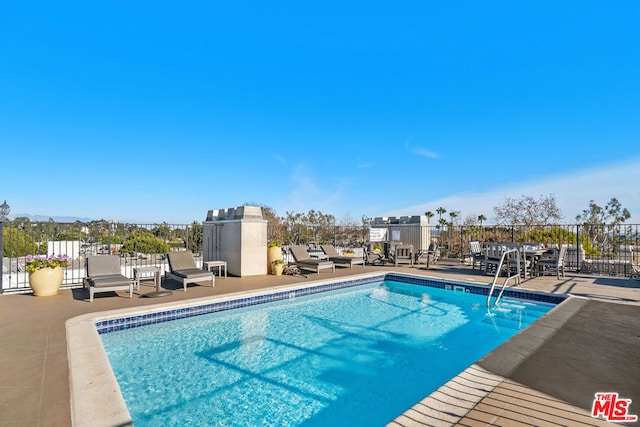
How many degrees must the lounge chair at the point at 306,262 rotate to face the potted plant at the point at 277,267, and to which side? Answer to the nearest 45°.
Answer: approximately 90° to its right

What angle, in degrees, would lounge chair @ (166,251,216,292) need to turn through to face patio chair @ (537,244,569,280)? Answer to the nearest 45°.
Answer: approximately 45° to its left

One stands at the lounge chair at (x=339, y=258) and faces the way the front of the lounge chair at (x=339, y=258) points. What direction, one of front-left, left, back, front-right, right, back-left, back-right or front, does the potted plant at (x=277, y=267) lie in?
right

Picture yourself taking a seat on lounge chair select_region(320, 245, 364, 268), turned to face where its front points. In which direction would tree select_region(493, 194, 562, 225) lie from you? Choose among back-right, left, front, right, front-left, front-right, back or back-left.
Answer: left

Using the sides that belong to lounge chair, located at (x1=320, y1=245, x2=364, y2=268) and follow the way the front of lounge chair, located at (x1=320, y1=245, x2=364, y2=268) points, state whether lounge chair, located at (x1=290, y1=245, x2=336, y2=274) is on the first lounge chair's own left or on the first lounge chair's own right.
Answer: on the first lounge chair's own right

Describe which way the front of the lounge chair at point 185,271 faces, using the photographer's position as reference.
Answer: facing the viewer and to the right of the viewer
